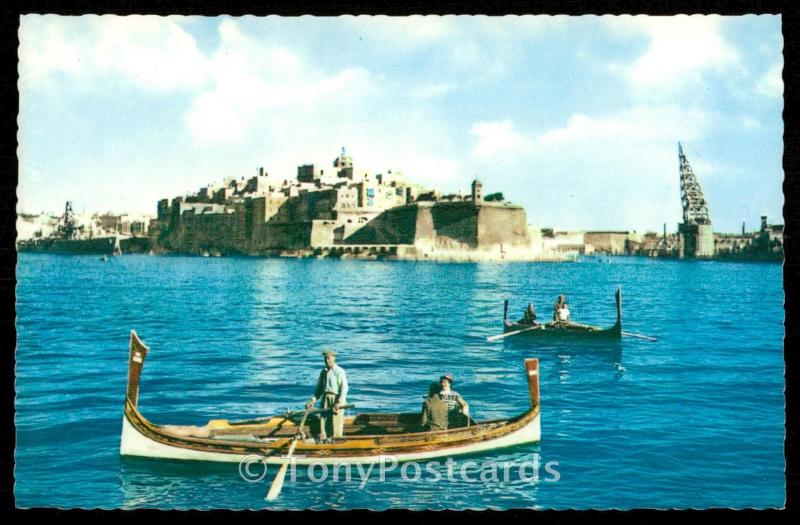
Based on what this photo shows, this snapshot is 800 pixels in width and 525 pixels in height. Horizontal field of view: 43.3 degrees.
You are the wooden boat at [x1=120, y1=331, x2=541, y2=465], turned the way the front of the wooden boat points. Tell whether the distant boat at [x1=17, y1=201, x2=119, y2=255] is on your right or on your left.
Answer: on your right

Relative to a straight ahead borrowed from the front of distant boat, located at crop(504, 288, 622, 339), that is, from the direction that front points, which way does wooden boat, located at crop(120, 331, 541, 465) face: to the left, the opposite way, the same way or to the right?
the opposite way

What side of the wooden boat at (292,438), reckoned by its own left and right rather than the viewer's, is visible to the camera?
left

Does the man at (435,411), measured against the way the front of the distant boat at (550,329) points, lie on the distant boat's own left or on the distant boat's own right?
on the distant boat's own right

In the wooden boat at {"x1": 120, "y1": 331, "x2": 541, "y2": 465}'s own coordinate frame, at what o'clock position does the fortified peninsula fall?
The fortified peninsula is roughly at 3 o'clock from the wooden boat.

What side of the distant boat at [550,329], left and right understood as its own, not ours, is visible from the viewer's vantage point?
right
